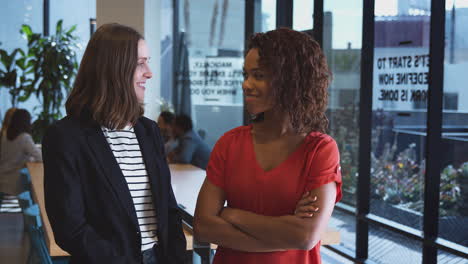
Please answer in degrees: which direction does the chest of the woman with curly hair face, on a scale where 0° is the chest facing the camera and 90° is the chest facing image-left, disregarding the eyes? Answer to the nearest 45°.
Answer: approximately 45°

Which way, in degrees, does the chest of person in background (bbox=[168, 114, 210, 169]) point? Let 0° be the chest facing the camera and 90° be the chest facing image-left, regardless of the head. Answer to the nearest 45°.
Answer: approximately 90°

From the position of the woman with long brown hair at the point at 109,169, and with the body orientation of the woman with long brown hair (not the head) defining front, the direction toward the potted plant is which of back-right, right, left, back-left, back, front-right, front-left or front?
back-left

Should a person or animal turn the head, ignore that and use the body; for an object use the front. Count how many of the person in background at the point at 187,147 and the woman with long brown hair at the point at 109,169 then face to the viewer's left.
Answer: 1

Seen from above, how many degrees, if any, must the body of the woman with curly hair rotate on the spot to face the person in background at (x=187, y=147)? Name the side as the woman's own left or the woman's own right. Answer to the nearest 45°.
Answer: approximately 135° to the woman's own right

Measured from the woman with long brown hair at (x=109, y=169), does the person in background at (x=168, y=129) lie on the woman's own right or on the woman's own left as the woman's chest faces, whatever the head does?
on the woman's own left

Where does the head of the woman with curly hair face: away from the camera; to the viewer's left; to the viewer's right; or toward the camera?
to the viewer's left

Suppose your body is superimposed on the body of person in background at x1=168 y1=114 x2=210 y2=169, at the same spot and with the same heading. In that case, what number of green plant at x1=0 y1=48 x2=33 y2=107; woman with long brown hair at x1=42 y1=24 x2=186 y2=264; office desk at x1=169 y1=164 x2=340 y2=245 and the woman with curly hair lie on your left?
3

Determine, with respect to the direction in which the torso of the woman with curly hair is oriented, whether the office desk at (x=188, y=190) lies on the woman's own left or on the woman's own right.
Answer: on the woman's own right
